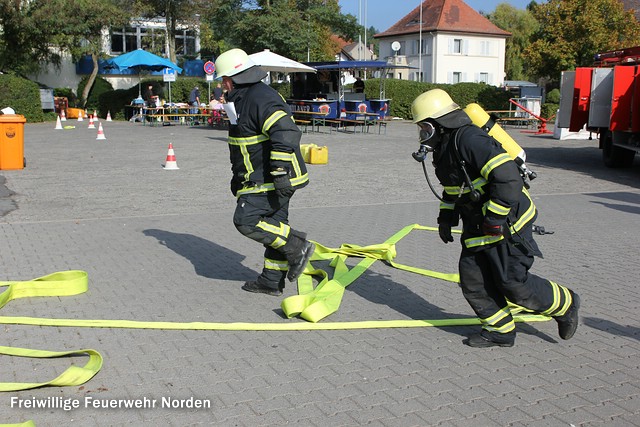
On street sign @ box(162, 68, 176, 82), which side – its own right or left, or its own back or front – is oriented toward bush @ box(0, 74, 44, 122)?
right

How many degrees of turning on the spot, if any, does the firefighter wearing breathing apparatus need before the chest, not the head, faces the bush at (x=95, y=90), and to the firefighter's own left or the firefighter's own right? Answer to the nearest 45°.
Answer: approximately 45° to the firefighter's own right

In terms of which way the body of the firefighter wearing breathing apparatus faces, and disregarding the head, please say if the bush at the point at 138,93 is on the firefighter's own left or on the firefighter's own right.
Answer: on the firefighter's own right

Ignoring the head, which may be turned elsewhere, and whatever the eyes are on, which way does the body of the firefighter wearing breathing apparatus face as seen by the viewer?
to the viewer's left

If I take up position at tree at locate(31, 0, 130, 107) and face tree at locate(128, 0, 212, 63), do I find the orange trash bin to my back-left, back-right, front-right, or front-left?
back-right

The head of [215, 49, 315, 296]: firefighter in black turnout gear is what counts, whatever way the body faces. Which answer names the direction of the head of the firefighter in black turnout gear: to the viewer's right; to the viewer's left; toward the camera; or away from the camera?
to the viewer's left

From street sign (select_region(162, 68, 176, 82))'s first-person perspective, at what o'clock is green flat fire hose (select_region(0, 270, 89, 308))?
The green flat fire hose is roughly at 12 o'clock from the street sign.

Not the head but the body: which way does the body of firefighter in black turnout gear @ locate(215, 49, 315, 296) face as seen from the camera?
to the viewer's left

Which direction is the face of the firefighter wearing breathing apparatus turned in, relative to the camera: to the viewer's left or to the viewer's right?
to the viewer's left

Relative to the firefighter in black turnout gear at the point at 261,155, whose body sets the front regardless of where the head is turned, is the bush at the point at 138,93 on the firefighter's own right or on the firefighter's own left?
on the firefighter's own right

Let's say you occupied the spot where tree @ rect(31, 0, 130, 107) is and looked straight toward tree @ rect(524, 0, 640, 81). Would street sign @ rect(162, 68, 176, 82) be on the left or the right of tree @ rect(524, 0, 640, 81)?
right

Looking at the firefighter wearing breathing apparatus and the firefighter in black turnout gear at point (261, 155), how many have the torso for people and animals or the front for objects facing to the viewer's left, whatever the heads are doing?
2
